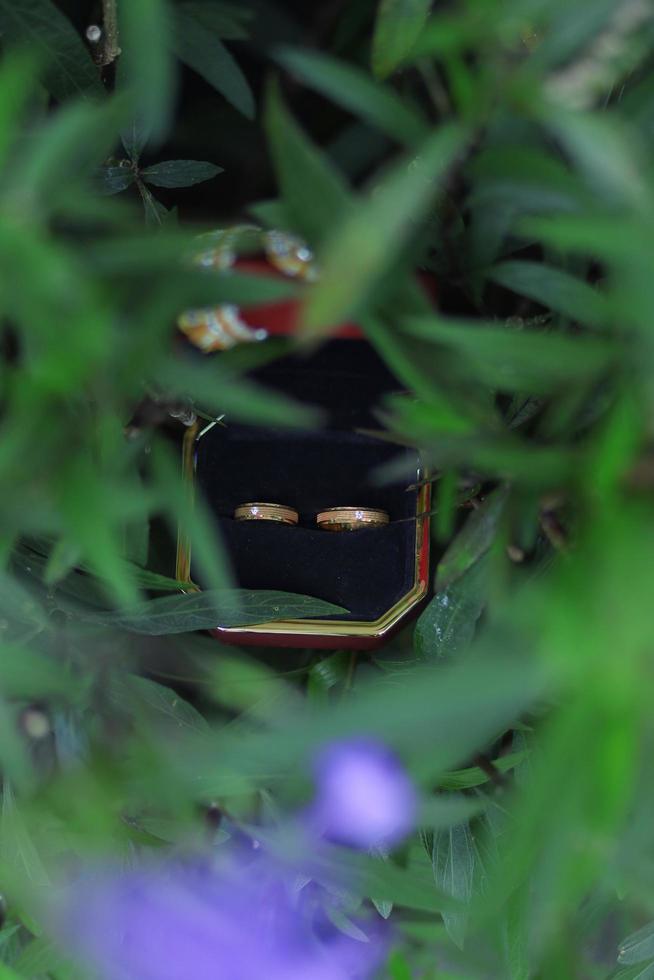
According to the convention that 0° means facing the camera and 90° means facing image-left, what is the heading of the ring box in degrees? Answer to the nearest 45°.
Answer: approximately 0°
